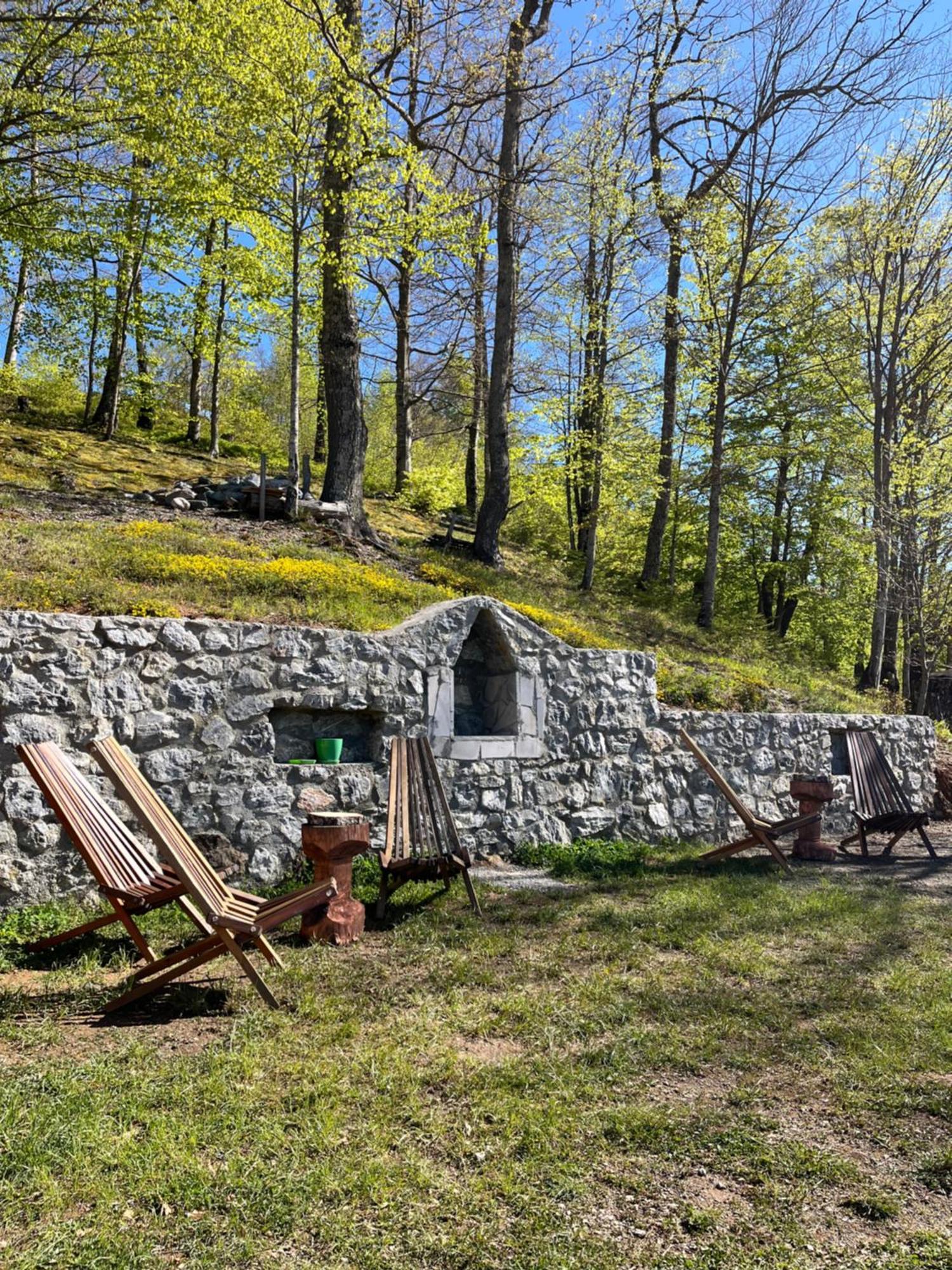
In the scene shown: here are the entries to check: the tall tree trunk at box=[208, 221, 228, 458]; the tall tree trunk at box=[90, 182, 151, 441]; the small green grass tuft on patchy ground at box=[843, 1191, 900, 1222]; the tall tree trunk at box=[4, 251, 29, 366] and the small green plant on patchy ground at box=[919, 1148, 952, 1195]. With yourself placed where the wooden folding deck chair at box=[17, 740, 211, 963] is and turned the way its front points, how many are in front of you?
2

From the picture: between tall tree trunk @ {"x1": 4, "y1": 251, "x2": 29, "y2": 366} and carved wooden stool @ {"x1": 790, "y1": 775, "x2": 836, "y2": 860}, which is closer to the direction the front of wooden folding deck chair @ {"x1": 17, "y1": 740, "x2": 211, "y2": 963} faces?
the carved wooden stool

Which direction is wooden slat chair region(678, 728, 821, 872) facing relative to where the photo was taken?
to the viewer's right

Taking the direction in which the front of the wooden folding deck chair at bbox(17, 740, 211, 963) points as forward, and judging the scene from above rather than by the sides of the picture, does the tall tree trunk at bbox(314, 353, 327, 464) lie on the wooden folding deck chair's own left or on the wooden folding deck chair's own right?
on the wooden folding deck chair's own left

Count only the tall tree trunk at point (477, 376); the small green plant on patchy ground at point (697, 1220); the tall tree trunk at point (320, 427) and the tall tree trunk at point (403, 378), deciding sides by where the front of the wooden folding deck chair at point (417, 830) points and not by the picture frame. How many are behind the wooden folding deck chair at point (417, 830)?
3

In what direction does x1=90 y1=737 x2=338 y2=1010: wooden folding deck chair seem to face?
to the viewer's right

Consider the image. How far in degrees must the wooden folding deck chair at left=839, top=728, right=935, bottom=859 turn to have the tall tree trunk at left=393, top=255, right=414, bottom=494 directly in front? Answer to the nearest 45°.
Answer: approximately 180°

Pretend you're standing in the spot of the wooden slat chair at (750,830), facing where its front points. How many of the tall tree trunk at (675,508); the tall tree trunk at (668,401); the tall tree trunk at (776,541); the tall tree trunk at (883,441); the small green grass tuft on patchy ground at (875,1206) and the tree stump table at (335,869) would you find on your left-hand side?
4

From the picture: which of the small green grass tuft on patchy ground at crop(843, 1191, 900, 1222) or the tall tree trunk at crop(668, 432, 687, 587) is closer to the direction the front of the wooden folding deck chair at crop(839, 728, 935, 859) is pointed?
the small green grass tuft on patchy ground

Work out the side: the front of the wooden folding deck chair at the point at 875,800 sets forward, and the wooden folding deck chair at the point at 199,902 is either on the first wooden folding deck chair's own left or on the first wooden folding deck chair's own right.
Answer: on the first wooden folding deck chair's own right

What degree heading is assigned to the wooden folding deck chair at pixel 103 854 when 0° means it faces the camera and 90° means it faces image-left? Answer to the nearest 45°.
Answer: approximately 315°

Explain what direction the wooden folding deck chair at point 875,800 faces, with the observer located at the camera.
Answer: facing the viewer and to the right of the viewer

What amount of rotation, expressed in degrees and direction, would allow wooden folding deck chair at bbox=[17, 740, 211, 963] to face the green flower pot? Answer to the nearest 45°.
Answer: approximately 90° to its left

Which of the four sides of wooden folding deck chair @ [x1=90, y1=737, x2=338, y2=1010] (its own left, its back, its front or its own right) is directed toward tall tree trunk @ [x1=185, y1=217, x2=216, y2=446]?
left

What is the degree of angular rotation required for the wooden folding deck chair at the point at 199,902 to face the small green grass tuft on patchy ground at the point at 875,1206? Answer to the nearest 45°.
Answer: approximately 45° to its right
